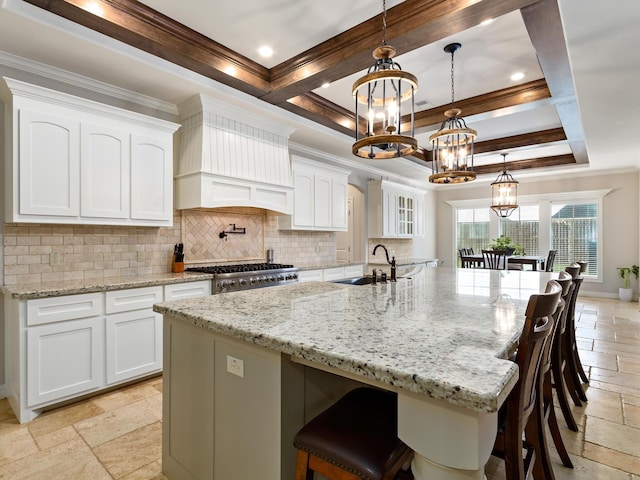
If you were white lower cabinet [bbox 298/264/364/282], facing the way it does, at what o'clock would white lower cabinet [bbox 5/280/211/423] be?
white lower cabinet [bbox 5/280/211/423] is roughly at 3 o'clock from white lower cabinet [bbox 298/264/364/282].

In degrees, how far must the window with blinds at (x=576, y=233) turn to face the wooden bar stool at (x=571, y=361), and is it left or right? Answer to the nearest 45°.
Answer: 0° — it already faces it

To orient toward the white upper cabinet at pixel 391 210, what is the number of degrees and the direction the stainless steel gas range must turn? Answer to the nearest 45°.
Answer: approximately 90° to its left

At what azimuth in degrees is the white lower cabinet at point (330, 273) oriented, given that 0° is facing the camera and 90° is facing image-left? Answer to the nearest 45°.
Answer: approximately 315°

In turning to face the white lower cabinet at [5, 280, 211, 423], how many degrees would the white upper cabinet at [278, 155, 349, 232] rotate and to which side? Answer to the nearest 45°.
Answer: approximately 90° to its right

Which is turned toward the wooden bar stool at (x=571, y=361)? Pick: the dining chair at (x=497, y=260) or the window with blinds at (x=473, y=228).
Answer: the window with blinds

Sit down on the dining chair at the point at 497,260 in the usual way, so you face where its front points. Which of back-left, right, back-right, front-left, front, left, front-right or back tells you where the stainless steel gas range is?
back-left

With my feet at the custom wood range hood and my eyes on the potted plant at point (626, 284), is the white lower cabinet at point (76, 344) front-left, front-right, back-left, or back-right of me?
back-right

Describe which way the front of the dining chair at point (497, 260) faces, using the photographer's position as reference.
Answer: facing away from the viewer

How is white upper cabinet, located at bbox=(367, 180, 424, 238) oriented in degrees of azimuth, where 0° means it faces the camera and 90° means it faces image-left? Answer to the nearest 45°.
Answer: approximately 315°
